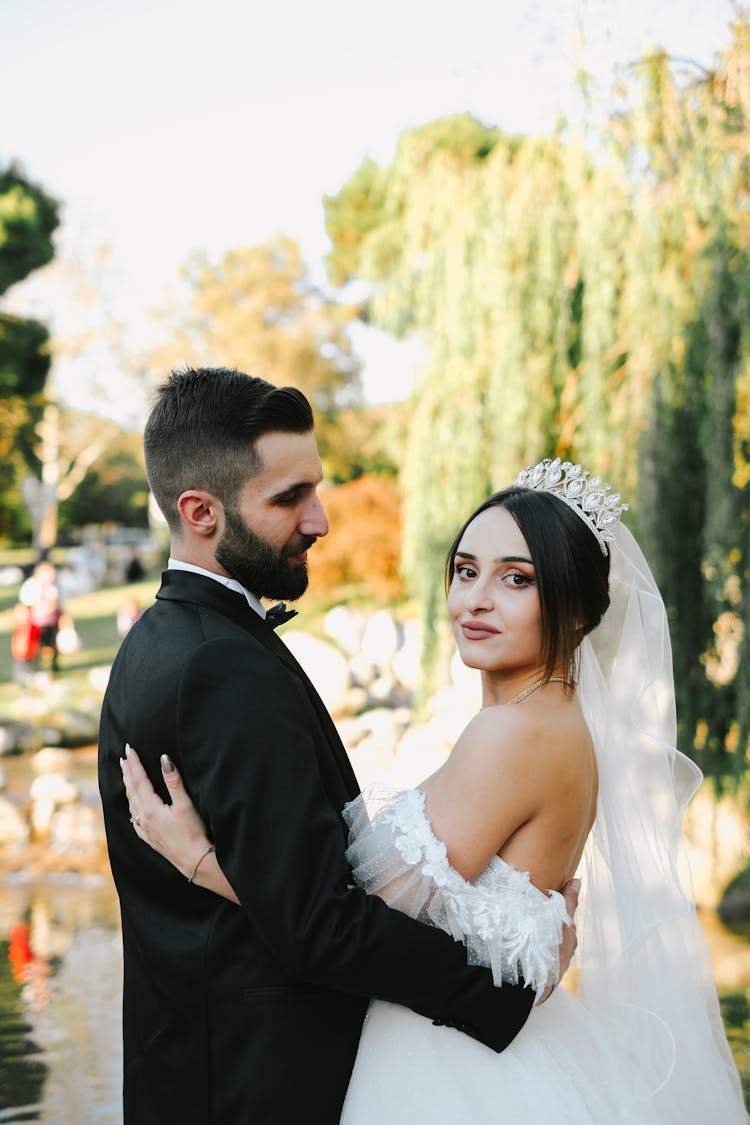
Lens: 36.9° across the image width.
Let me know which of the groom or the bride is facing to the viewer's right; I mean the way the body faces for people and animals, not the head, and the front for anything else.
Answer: the groom

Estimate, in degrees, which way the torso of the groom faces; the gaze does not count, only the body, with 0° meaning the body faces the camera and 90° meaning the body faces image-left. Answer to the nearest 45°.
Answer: approximately 270°

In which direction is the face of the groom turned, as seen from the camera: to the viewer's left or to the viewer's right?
to the viewer's right

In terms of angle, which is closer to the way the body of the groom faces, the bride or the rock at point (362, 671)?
the bride

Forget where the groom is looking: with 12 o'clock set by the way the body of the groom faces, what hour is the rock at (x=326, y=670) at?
The rock is roughly at 9 o'clock from the groom.

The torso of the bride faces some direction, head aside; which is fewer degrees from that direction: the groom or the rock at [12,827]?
the groom

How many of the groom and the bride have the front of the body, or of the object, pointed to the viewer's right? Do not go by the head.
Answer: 1

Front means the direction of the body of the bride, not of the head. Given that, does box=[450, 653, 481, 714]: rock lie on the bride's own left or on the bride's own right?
on the bride's own right

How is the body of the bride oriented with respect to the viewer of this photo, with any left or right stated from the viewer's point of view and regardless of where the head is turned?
facing to the left of the viewer

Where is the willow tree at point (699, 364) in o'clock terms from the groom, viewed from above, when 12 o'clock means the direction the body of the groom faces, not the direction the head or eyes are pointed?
The willow tree is roughly at 10 o'clock from the groom.

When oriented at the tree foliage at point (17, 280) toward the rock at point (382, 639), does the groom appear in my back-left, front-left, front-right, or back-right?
front-right

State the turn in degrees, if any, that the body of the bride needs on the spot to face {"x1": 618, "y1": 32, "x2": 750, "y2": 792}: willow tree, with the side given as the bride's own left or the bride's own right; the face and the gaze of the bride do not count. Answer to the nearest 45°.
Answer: approximately 90° to the bride's own right

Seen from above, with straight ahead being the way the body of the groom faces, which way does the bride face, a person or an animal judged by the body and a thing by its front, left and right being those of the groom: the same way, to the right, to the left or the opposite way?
the opposite way
